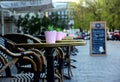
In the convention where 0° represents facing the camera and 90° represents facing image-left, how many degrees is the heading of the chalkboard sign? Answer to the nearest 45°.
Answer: approximately 0°
